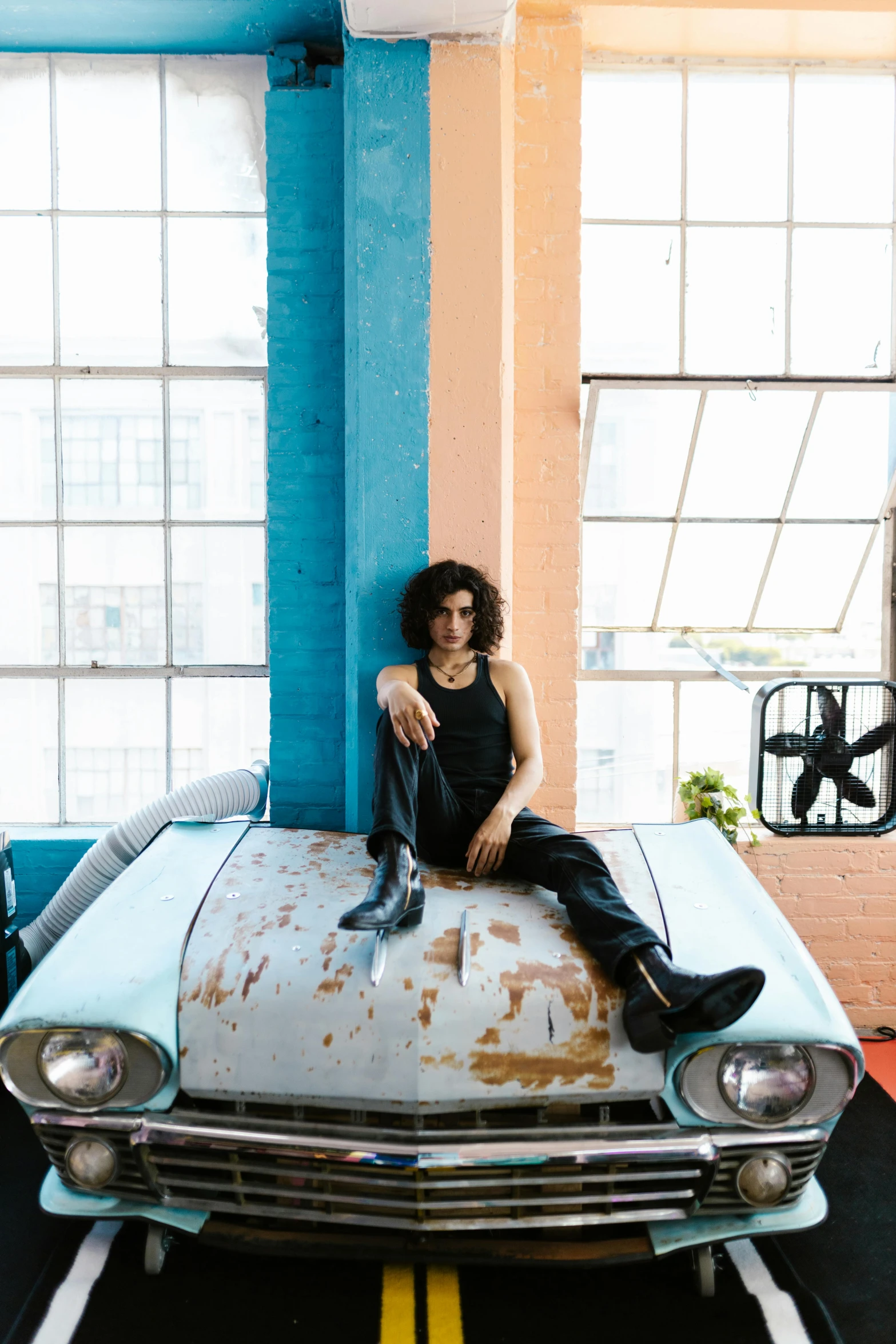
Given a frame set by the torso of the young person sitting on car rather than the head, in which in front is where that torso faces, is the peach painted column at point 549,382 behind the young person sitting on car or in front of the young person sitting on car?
behind

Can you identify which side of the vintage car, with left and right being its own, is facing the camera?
front

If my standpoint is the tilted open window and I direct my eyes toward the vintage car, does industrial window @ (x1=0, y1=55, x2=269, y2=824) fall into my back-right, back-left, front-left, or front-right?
front-right

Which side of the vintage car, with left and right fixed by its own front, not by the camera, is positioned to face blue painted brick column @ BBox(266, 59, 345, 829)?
back

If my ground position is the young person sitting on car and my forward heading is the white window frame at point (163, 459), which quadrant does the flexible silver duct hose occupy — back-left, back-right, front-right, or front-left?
front-left

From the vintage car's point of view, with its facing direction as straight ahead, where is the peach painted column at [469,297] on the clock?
The peach painted column is roughly at 6 o'clock from the vintage car.

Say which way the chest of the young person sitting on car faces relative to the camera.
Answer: toward the camera

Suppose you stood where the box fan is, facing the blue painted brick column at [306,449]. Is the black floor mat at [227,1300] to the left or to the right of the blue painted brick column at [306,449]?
left

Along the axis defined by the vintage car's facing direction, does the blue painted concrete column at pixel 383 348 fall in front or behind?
behind

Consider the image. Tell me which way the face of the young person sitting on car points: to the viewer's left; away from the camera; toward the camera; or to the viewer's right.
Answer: toward the camera

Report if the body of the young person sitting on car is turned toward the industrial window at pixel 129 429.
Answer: no

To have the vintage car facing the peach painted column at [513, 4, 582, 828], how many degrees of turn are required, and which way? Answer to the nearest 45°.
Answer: approximately 180°
